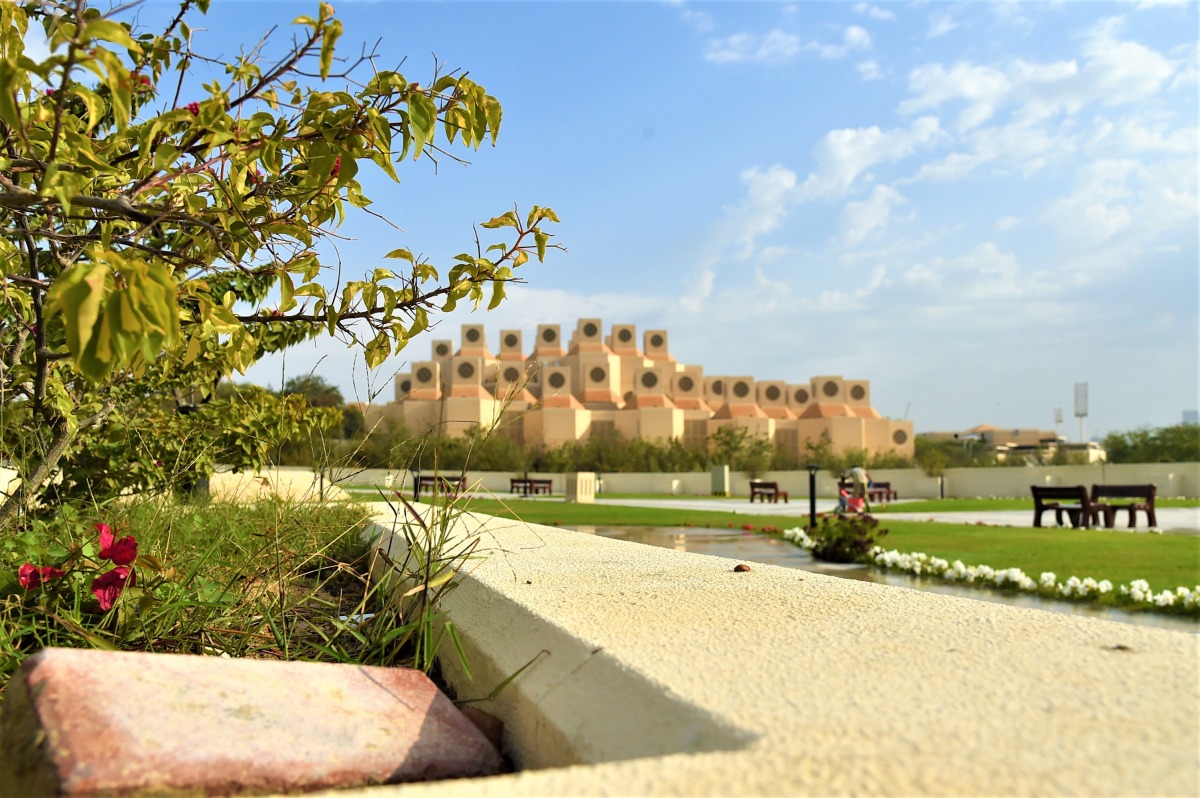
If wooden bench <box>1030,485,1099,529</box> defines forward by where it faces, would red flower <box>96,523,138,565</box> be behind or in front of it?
behind

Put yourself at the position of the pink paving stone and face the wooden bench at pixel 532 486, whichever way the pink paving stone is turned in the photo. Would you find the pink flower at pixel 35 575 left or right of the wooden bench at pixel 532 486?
left

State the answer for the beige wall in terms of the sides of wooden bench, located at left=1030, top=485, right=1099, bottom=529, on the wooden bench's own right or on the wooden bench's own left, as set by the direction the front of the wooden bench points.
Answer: on the wooden bench's own left

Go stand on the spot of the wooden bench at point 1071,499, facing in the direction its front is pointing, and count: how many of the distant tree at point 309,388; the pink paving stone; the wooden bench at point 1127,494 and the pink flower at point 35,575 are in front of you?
1

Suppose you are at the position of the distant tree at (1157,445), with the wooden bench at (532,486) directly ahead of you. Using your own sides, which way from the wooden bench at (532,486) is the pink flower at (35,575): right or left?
left

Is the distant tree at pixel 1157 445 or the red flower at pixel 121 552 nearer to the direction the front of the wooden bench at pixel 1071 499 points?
the distant tree

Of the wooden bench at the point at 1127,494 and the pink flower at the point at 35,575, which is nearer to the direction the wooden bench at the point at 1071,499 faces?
the wooden bench

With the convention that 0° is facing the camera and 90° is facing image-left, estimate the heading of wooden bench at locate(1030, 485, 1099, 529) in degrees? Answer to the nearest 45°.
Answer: approximately 225°
